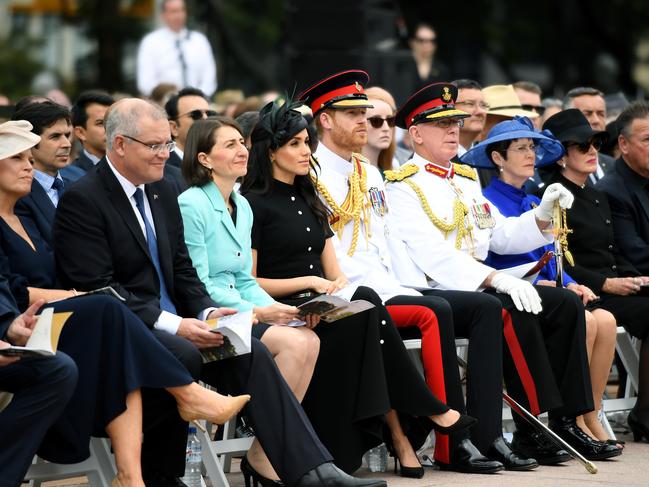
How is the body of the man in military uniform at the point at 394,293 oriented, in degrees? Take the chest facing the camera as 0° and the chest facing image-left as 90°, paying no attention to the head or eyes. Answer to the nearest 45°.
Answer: approximately 315°

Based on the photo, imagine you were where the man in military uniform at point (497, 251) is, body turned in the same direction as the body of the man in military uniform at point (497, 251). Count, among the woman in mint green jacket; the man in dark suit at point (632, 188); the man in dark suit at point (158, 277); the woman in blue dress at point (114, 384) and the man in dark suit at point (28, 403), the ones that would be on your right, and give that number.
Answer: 4

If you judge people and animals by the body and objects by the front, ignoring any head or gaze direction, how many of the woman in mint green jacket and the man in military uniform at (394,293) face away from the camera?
0

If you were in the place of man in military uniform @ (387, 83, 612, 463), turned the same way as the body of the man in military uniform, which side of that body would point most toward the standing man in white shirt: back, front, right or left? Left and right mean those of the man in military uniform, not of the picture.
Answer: back

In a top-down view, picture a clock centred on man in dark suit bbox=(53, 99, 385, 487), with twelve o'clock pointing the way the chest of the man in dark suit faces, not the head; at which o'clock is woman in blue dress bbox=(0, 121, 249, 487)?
The woman in blue dress is roughly at 2 o'clock from the man in dark suit.

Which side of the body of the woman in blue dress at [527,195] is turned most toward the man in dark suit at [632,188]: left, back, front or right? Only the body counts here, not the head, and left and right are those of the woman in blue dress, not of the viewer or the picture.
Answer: left
